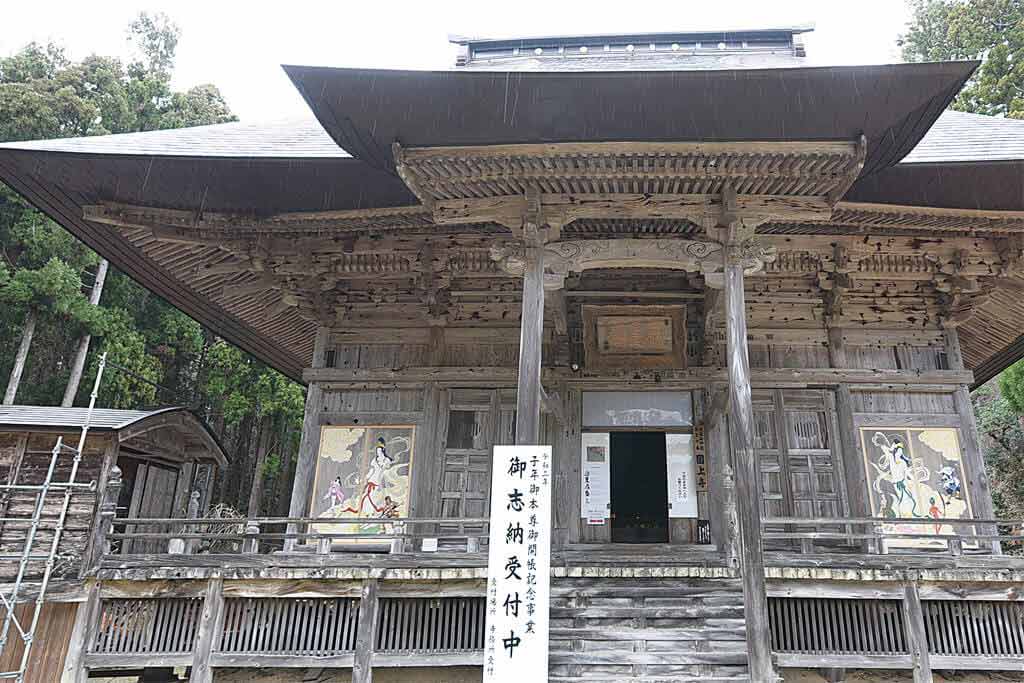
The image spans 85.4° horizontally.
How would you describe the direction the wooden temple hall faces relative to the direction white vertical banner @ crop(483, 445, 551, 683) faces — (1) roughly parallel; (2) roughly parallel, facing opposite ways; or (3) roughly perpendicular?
roughly parallel

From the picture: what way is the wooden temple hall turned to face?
toward the camera

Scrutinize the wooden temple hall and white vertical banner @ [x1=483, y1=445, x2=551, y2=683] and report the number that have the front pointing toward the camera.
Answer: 2

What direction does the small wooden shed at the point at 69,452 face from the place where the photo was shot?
facing the viewer and to the right of the viewer

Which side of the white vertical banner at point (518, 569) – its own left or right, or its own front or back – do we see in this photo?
front

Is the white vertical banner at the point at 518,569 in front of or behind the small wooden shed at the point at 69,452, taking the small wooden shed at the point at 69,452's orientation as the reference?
in front
